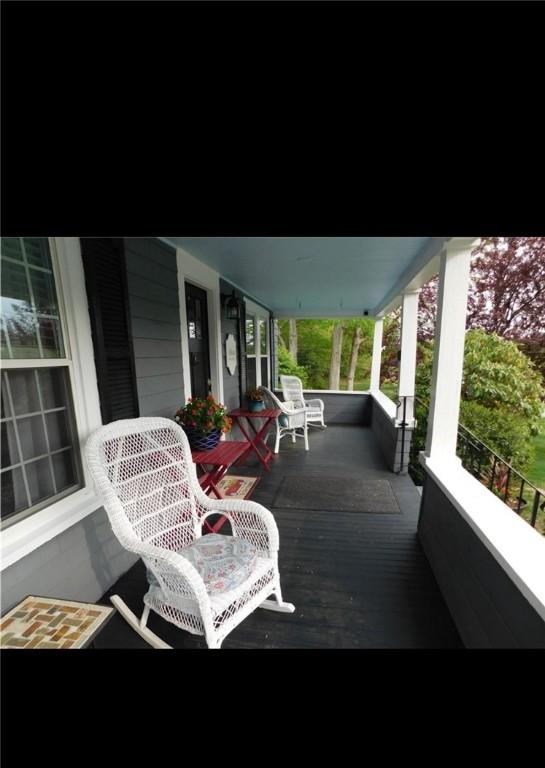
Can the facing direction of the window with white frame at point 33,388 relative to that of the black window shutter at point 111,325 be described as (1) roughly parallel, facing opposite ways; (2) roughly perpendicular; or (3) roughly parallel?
roughly parallel

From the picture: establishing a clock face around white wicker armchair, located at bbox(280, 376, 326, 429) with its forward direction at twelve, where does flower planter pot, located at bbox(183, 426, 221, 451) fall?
The flower planter pot is roughly at 2 o'clock from the white wicker armchair.

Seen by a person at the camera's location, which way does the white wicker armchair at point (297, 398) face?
facing the viewer and to the right of the viewer

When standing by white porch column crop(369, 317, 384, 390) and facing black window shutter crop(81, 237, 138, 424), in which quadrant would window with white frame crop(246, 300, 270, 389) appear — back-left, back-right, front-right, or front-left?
front-right

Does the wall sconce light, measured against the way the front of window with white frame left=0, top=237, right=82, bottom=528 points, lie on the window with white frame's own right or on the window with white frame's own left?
on the window with white frame's own left

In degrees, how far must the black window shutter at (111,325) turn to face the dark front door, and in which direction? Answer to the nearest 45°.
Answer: approximately 90° to its left

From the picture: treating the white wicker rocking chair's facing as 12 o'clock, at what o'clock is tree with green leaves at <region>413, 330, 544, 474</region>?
The tree with green leaves is roughly at 10 o'clock from the white wicker rocking chair.

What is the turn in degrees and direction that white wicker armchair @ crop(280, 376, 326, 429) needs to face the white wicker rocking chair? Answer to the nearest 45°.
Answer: approximately 45° to its right

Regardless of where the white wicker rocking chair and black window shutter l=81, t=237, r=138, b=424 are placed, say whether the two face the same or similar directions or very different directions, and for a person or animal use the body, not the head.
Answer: same or similar directions

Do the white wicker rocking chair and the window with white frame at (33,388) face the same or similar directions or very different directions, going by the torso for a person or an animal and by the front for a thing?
same or similar directions

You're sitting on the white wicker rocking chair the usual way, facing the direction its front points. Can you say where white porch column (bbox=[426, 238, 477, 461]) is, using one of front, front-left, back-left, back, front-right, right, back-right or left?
front-left
